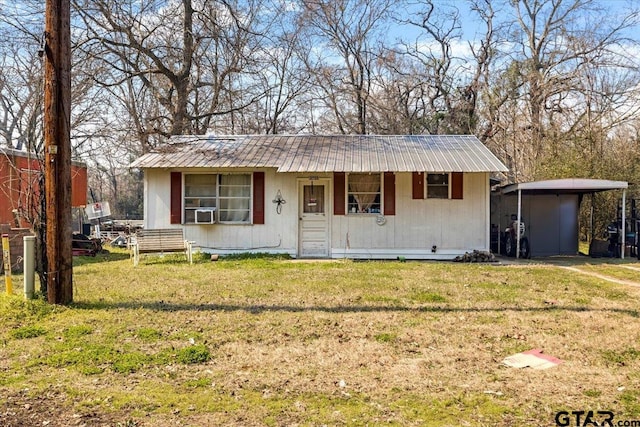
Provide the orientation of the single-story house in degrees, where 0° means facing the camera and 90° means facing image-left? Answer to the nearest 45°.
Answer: approximately 0°

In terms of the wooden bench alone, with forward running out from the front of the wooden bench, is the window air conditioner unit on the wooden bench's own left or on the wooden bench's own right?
on the wooden bench's own left

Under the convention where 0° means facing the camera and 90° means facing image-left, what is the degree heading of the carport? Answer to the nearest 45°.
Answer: approximately 0°

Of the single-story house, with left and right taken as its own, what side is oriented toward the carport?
left

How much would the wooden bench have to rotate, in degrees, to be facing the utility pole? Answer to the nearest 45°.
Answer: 0° — it already faces it

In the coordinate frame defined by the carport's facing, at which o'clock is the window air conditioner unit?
The window air conditioner unit is roughly at 2 o'clock from the carport.

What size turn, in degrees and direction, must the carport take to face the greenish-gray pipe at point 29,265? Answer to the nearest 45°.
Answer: approximately 45° to its right
